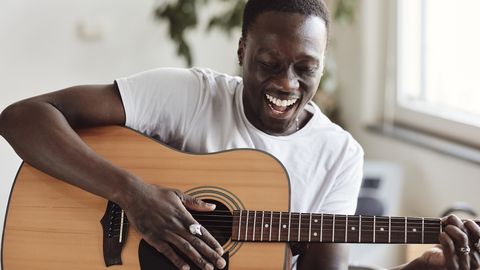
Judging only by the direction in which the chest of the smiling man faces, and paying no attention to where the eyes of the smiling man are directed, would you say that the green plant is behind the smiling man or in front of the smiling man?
behind

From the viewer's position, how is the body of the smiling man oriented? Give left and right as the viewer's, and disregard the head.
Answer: facing the viewer and to the right of the viewer
